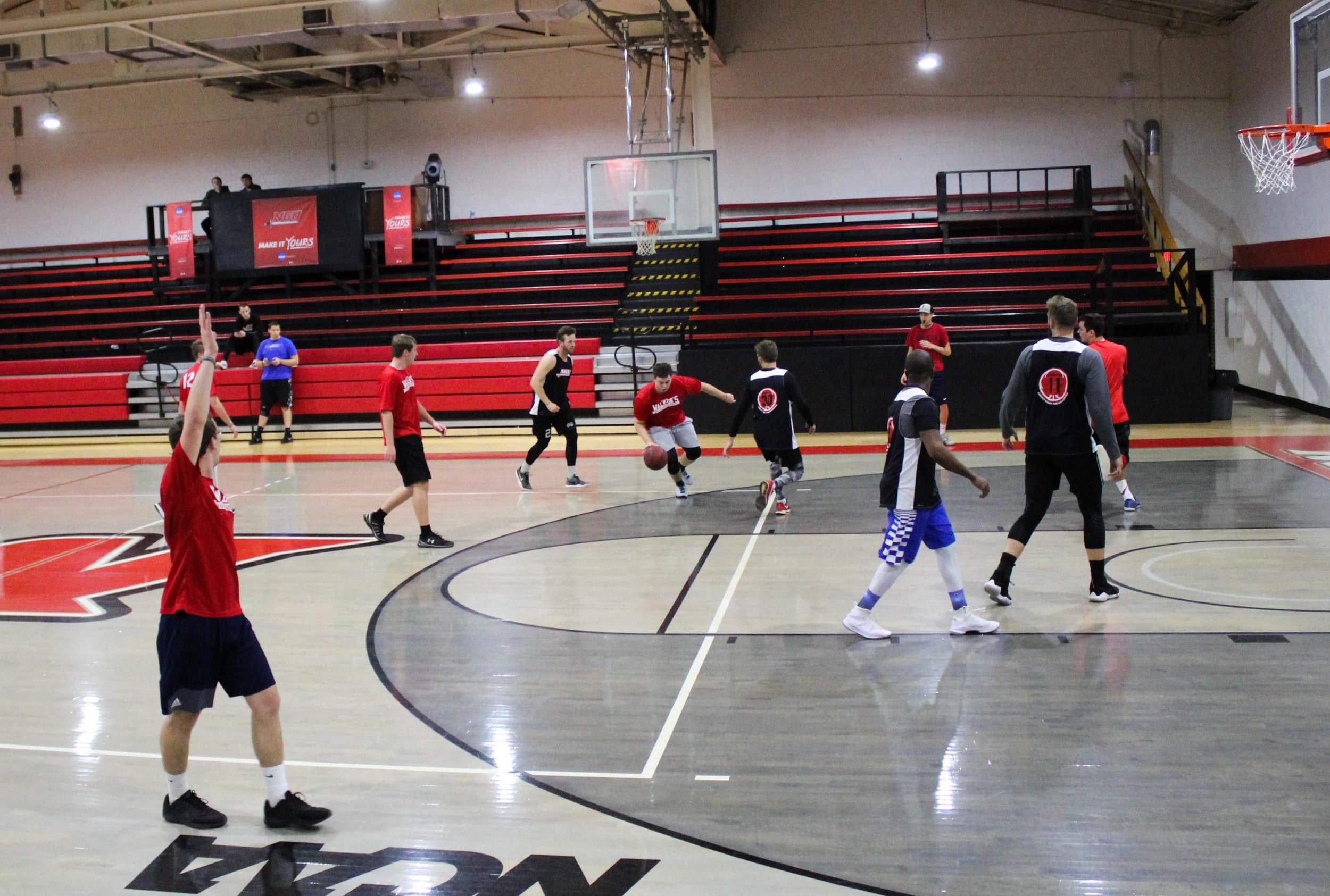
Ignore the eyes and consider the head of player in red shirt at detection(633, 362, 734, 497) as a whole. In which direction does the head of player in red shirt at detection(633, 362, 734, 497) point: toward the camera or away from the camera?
toward the camera

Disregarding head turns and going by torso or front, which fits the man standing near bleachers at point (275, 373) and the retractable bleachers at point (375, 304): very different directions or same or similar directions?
same or similar directions

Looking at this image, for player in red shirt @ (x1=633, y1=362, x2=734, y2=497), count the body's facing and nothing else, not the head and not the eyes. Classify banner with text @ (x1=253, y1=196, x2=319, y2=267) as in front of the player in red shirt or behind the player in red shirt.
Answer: behind

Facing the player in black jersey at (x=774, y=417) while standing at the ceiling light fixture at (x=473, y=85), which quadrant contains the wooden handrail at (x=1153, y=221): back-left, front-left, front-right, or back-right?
front-left

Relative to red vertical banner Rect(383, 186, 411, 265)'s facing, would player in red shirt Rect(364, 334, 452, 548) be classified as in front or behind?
in front

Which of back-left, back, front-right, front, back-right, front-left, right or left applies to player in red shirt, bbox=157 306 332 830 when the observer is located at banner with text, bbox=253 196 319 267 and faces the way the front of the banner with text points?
front

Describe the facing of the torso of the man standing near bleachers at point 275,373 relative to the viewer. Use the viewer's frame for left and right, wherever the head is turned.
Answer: facing the viewer

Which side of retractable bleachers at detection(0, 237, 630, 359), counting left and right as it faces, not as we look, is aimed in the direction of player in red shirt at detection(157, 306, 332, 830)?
front

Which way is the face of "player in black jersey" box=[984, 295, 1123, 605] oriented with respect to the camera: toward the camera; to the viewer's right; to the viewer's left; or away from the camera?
away from the camera

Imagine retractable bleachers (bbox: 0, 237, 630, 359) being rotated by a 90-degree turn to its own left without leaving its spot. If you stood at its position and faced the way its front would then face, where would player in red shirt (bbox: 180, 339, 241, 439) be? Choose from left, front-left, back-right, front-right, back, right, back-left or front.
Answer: right

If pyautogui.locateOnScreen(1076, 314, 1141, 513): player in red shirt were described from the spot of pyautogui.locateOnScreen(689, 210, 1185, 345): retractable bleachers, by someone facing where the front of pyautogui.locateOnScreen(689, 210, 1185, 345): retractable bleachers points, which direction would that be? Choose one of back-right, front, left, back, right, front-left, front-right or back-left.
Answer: front

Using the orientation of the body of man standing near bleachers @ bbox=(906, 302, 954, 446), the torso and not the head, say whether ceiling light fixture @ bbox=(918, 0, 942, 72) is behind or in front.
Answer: behind

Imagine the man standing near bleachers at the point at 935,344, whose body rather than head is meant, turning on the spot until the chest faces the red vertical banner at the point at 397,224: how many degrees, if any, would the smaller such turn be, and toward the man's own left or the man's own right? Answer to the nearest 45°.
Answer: approximately 135° to the man's own right

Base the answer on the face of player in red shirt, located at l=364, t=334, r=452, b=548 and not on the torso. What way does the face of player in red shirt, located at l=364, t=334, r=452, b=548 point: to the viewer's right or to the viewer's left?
to the viewer's right

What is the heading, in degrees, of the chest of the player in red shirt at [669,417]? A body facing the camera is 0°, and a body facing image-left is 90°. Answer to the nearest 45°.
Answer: approximately 0°

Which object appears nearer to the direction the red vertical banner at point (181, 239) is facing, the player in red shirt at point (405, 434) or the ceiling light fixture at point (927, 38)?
the player in red shirt
